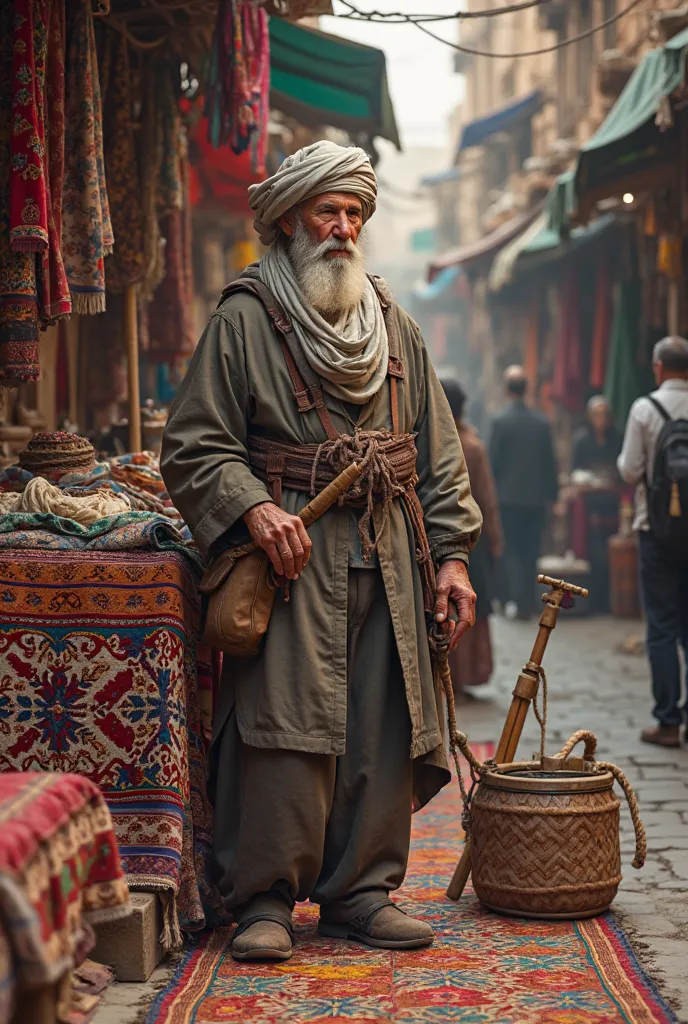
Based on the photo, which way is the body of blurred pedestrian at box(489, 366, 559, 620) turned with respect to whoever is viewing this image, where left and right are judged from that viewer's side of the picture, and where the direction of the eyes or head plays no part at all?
facing away from the viewer

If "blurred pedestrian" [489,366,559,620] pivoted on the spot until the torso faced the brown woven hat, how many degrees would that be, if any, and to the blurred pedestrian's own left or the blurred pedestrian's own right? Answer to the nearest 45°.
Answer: approximately 180°

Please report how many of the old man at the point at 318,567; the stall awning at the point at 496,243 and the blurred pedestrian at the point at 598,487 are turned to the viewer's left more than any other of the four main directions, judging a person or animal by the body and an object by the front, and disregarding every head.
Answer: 1

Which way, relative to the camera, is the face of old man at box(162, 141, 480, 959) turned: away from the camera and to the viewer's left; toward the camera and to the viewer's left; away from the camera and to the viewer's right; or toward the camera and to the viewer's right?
toward the camera and to the viewer's right

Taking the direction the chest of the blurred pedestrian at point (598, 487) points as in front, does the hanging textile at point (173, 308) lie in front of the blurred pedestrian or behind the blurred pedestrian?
in front

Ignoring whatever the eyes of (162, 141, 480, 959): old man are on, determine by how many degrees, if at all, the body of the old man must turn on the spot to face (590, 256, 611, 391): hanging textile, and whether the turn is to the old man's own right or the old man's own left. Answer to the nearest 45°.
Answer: approximately 135° to the old man's own left

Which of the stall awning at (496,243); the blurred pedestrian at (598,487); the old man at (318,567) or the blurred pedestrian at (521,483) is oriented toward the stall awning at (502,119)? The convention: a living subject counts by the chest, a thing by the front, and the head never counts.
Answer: the blurred pedestrian at (521,483)

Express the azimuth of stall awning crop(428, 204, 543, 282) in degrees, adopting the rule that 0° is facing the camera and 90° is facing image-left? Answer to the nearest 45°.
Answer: approximately 90°

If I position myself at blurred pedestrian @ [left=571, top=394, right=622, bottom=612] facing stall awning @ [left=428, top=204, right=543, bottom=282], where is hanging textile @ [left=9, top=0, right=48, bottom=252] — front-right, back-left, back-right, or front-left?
back-left

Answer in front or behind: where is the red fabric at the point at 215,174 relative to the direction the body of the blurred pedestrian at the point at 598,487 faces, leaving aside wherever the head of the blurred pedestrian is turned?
in front

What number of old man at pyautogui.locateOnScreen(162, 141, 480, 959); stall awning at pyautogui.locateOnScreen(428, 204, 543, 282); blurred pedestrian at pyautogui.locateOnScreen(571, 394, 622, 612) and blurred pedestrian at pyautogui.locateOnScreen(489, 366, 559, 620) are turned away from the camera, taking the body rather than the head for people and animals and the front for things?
1

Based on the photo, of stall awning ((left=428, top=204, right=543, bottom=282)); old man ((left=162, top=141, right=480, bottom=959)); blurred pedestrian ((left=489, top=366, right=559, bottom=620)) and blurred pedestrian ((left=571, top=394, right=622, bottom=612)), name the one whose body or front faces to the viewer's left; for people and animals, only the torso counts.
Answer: the stall awning

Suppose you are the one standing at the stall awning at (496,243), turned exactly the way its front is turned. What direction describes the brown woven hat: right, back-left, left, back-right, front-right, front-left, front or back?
left

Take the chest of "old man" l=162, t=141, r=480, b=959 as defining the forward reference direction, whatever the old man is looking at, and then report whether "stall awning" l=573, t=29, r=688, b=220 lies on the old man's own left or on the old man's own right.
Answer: on the old man's own left

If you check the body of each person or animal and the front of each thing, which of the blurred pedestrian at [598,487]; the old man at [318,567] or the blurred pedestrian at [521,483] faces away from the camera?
the blurred pedestrian at [521,483]

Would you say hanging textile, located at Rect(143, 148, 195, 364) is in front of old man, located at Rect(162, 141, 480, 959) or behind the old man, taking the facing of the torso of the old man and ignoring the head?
behind

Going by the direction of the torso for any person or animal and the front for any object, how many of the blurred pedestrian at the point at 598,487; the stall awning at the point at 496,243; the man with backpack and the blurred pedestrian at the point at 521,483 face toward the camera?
1

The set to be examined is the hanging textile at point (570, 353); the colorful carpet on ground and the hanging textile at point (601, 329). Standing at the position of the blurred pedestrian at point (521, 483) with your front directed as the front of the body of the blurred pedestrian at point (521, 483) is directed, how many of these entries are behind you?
1

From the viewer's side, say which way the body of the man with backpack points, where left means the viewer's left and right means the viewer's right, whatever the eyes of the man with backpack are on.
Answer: facing away from the viewer and to the left of the viewer
